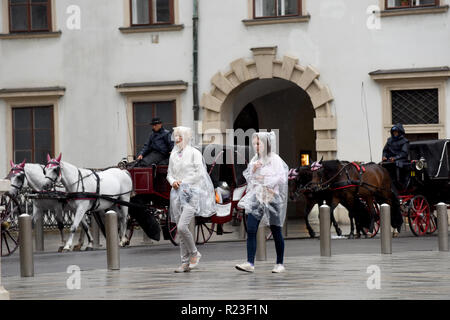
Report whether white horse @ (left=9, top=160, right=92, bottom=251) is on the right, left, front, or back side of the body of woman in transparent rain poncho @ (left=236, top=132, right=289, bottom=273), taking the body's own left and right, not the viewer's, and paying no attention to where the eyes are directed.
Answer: right

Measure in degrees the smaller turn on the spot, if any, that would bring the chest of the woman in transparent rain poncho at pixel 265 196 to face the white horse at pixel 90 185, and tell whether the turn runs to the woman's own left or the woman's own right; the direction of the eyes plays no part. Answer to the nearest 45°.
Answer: approximately 90° to the woman's own right

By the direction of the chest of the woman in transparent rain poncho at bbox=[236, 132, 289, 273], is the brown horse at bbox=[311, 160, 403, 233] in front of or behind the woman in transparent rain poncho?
behind

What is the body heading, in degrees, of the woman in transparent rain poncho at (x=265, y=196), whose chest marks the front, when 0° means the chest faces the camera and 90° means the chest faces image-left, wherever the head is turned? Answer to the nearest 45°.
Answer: approximately 45°

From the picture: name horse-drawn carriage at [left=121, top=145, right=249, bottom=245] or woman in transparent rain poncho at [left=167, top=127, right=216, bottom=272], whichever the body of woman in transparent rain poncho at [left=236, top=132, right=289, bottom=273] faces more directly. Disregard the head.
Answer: the woman in transparent rain poncho

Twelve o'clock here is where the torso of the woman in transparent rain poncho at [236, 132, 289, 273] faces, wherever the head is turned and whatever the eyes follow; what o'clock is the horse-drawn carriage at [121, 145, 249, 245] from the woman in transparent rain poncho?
The horse-drawn carriage is roughly at 4 o'clock from the woman in transparent rain poncho.
